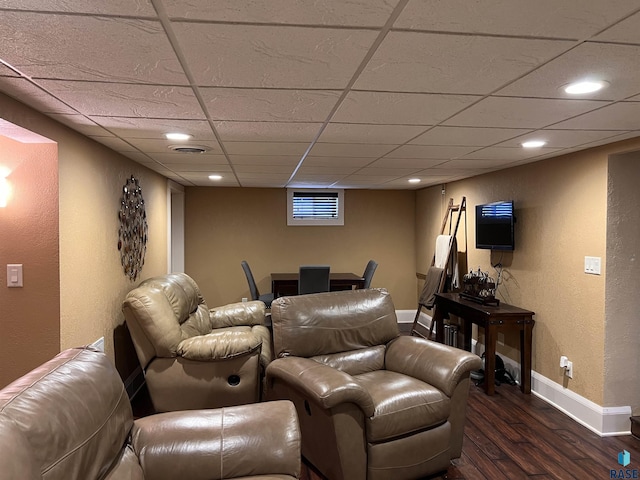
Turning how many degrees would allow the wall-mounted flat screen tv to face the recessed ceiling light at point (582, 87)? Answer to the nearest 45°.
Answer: approximately 45° to its left

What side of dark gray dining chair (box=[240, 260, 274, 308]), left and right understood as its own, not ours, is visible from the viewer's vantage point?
right
